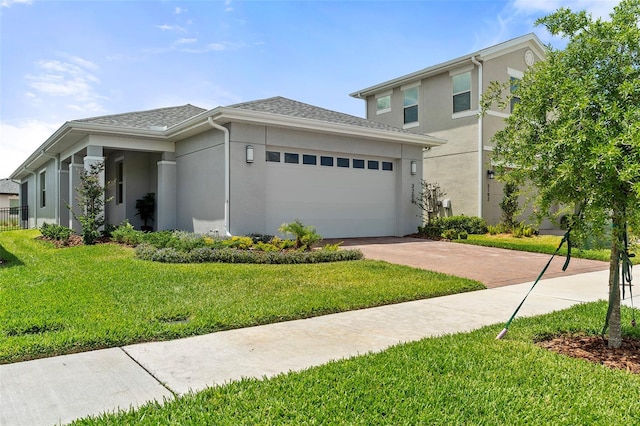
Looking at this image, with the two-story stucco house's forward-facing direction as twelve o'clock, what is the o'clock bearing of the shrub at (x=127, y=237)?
The shrub is roughly at 3 o'clock from the two-story stucco house.

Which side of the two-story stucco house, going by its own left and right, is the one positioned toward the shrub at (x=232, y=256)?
right

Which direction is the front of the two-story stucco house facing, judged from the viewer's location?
facing the viewer and to the right of the viewer

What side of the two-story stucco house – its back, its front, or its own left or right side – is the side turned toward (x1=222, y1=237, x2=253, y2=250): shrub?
right

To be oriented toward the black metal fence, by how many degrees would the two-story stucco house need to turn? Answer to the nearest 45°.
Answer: approximately 135° to its right

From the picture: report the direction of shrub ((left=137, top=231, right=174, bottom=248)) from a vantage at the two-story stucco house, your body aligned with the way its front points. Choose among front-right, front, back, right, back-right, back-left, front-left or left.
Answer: right

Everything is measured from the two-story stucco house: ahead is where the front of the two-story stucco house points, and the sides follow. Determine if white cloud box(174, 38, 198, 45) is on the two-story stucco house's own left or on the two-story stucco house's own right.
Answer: on the two-story stucco house's own right

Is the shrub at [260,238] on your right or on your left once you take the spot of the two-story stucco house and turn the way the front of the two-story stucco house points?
on your right
